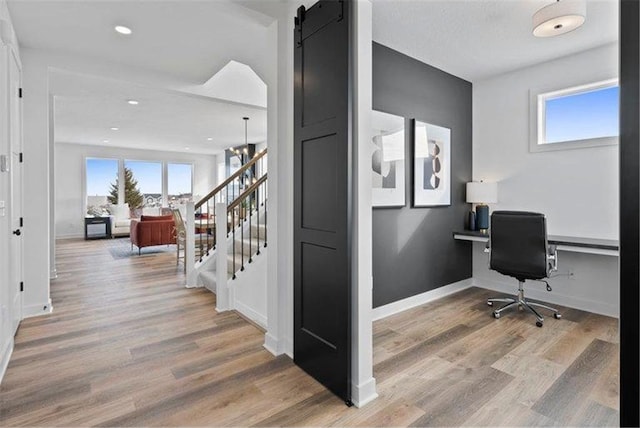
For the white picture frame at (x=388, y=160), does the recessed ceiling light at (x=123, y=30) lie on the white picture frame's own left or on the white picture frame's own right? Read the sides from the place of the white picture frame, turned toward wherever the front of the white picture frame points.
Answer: on the white picture frame's own right

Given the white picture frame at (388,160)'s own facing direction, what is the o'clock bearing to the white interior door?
The white interior door is roughly at 4 o'clock from the white picture frame.

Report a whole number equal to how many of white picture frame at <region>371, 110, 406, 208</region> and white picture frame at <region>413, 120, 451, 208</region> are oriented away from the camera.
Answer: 0

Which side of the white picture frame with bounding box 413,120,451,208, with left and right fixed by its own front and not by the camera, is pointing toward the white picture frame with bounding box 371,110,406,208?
right

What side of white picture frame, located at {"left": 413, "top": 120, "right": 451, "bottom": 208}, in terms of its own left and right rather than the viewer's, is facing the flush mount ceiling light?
front

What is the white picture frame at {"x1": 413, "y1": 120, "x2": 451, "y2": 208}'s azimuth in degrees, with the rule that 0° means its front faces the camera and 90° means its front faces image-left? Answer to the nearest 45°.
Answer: approximately 315°

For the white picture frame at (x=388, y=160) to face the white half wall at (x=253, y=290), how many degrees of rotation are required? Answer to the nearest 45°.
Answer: approximately 135° to its right

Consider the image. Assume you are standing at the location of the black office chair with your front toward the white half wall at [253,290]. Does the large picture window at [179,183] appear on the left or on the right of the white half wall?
right

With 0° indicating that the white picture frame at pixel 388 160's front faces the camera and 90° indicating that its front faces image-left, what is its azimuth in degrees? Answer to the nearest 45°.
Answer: approximately 315°
